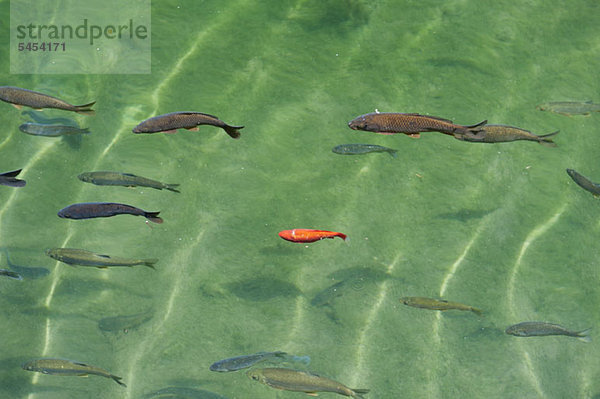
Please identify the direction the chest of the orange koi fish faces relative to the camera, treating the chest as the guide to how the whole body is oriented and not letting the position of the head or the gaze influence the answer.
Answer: to the viewer's left

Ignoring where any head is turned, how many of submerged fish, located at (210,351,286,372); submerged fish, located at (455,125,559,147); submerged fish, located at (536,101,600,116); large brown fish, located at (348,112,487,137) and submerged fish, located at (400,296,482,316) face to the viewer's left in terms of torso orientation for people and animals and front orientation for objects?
5

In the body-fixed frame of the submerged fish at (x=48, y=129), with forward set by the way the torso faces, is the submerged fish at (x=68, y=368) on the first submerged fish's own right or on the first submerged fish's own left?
on the first submerged fish's own left

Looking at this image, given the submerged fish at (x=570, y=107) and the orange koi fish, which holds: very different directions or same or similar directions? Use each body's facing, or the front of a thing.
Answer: same or similar directions

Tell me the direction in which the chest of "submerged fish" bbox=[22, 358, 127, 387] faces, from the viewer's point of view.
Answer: to the viewer's left

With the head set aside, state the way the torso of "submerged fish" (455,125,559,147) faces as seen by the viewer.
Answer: to the viewer's left

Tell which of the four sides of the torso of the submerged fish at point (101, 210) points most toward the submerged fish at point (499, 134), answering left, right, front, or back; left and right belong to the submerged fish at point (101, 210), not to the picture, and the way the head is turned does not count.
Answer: back

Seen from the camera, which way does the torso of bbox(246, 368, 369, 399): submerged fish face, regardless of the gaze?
to the viewer's left

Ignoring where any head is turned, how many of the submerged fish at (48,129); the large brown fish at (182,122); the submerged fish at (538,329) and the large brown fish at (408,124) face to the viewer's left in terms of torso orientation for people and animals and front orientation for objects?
4

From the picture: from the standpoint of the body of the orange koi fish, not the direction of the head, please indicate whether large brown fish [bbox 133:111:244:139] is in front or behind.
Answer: in front

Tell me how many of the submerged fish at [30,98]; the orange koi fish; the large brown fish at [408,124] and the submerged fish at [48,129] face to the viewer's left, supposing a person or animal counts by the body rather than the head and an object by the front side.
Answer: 4

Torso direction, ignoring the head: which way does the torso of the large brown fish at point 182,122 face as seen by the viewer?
to the viewer's left

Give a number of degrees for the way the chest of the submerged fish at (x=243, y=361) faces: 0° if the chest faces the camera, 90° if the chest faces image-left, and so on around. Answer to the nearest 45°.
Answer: approximately 90°

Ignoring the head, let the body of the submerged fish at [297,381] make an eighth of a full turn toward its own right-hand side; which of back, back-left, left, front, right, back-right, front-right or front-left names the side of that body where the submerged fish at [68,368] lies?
front-left
